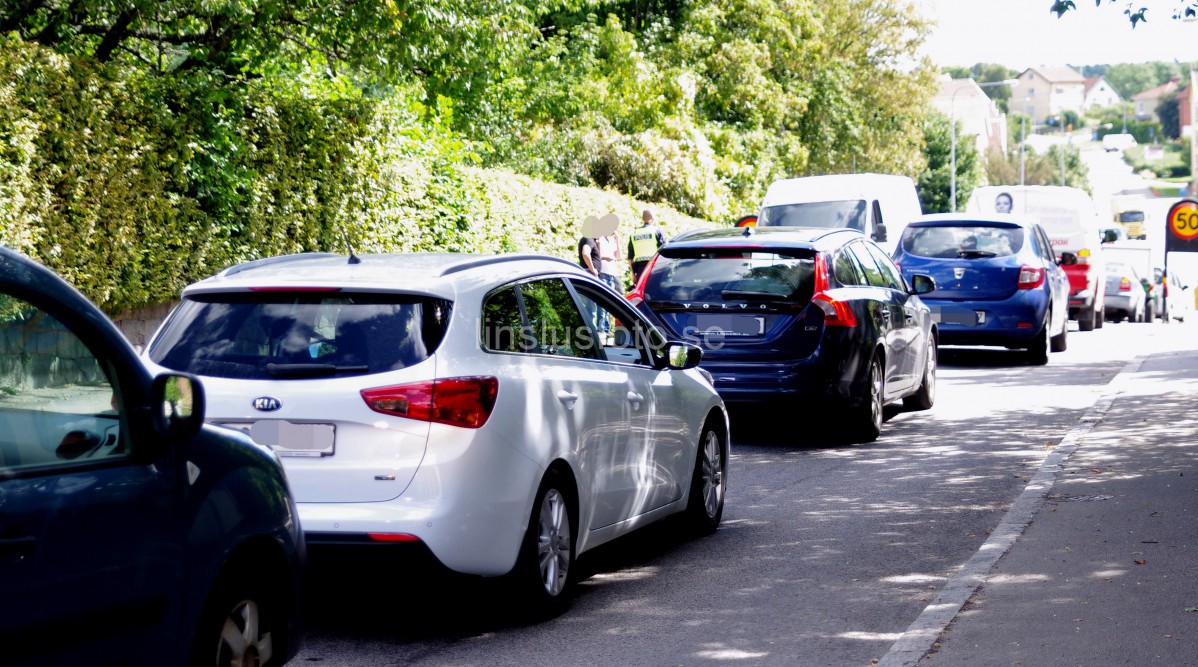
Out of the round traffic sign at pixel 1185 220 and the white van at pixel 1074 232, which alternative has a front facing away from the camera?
the white van

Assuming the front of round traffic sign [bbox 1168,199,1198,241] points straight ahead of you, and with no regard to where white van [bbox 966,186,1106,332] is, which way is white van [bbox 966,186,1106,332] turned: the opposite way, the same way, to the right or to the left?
the opposite way

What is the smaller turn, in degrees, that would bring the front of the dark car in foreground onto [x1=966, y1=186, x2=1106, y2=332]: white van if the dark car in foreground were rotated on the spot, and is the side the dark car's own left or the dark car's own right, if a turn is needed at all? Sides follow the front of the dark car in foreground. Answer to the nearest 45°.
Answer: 0° — it already faces it

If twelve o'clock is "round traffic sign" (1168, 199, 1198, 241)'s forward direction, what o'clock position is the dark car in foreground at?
The dark car in foreground is roughly at 12 o'clock from the round traffic sign.

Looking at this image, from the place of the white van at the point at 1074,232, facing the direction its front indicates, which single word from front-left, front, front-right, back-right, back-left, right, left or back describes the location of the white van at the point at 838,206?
back-left

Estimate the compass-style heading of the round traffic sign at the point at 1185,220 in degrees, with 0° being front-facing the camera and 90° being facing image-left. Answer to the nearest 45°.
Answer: approximately 0°

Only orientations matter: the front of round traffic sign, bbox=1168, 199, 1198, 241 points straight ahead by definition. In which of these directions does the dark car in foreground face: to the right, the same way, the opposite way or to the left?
the opposite way

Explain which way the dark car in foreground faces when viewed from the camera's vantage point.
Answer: facing away from the viewer and to the right of the viewer

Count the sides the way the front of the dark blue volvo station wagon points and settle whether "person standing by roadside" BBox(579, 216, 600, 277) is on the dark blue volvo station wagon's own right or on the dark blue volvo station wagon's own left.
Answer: on the dark blue volvo station wagon's own left

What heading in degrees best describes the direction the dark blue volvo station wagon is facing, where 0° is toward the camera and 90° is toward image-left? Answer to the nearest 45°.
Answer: approximately 225°

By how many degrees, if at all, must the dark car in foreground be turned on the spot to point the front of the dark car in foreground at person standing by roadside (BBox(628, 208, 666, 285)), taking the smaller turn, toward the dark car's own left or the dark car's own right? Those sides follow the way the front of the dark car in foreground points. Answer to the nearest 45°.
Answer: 0° — it already faces them

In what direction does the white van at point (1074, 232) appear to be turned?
away from the camera

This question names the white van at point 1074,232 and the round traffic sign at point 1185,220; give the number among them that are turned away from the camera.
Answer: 1
